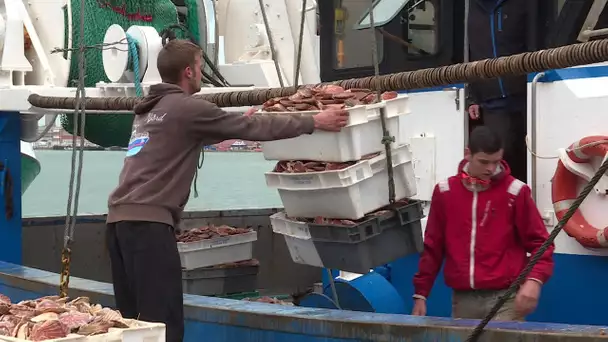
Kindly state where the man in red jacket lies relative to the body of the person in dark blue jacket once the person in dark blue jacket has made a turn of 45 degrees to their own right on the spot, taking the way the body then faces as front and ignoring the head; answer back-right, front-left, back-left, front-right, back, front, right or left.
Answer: front-left

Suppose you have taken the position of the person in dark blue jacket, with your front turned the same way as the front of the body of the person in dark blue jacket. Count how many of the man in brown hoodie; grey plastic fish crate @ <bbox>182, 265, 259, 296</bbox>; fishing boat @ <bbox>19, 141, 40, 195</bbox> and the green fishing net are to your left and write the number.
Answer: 0

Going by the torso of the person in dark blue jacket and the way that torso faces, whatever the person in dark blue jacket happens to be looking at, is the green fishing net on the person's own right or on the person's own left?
on the person's own right

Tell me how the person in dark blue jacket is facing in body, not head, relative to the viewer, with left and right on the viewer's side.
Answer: facing the viewer

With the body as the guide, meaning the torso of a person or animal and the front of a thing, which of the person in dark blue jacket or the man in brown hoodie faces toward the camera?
the person in dark blue jacket

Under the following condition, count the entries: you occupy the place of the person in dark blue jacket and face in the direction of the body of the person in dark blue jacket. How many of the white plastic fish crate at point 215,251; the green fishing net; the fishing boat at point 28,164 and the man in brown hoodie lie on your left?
0

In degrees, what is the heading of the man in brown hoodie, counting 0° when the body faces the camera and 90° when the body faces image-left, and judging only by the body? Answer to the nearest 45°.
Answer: approximately 225°

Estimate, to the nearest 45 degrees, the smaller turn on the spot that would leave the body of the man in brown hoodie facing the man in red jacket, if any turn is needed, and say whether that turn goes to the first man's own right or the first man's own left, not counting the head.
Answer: approximately 45° to the first man's own right

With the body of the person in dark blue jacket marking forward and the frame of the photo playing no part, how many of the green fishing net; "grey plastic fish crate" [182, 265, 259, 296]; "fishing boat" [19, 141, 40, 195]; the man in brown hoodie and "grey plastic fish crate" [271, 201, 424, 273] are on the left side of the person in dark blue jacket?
0

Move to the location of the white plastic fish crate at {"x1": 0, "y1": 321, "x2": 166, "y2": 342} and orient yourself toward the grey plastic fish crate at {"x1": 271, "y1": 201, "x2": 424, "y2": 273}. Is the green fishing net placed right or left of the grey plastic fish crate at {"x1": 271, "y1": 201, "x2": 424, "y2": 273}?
left

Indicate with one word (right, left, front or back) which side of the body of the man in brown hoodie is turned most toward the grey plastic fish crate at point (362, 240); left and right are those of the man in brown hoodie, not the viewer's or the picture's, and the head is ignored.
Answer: front

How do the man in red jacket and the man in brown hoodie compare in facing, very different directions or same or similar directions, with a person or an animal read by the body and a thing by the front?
very different directions

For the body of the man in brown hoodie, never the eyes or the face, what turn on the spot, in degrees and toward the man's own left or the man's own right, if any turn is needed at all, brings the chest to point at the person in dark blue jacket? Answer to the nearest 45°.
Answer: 0° — they already face them

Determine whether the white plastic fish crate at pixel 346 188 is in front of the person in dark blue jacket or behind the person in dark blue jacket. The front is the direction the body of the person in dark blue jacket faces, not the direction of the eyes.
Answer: in front

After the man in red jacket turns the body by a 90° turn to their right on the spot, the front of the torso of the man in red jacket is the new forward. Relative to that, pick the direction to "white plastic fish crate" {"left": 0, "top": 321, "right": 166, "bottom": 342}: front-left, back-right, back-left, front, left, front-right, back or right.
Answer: front-left

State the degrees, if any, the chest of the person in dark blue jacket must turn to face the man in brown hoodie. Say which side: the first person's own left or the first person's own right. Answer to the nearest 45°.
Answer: approximately 45° to the first person's own right

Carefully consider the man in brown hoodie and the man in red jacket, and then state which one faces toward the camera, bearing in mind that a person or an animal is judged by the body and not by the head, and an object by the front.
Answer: the man in red jacket

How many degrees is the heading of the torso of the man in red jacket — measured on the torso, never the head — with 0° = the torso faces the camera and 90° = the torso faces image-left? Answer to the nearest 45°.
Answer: approximately 0°
